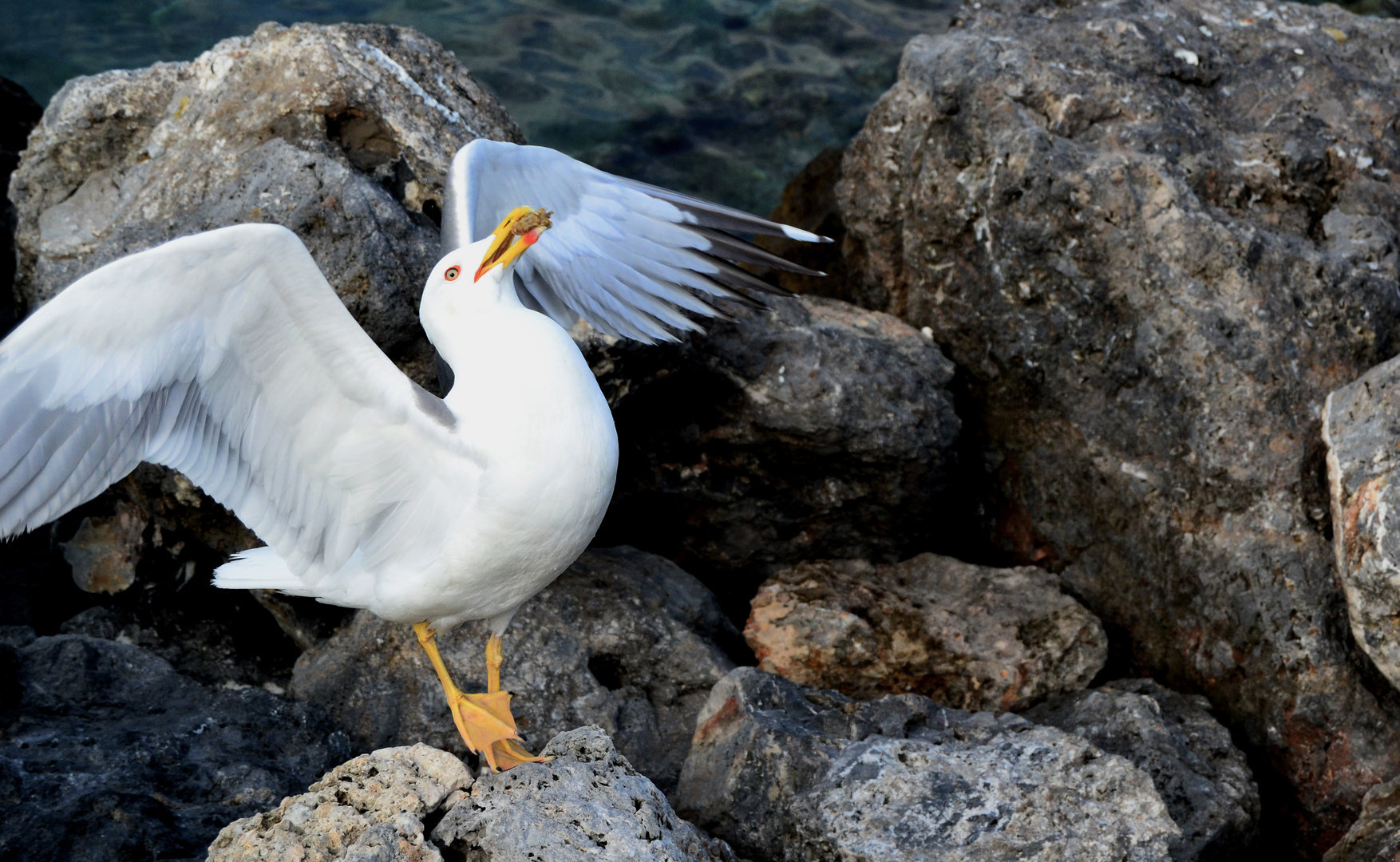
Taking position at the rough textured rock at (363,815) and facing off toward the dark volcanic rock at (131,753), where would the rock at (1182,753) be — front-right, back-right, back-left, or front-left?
back-right

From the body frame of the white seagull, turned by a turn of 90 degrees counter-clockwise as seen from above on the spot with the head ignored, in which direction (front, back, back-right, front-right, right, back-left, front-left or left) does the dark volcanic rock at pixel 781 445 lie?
front

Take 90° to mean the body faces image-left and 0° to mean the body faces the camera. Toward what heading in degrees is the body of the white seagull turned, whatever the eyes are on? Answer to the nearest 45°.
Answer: approximately 315°

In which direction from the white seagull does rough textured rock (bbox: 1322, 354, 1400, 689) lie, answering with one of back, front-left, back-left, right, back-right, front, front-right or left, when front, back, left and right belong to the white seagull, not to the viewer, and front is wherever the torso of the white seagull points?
front-left

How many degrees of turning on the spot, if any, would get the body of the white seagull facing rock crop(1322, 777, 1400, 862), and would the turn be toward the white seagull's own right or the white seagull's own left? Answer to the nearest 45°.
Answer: approximately 45° to the white seagull's own left

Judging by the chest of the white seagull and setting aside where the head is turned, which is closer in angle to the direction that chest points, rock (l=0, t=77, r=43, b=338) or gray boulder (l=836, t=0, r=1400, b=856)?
the gray boulder
